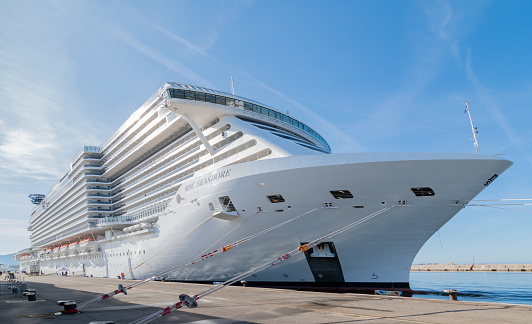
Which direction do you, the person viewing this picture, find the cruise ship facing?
facing the viewer and to the right of the viewer
